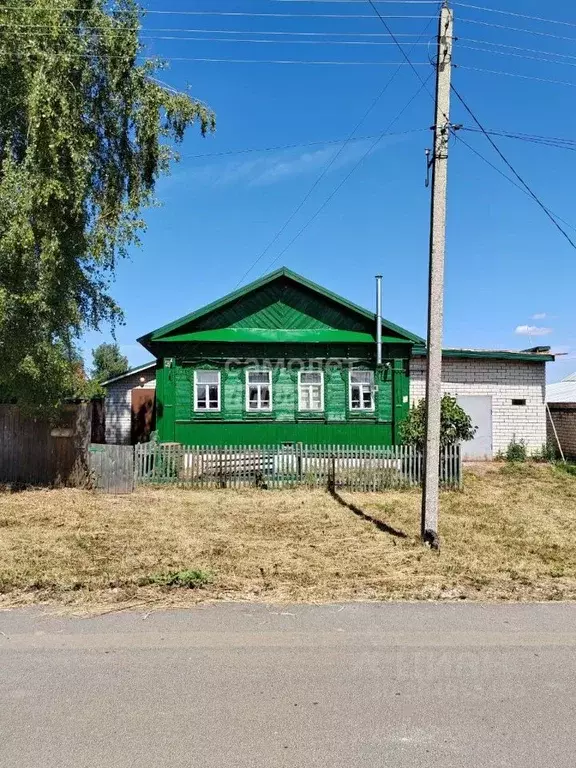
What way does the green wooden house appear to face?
toward the camera

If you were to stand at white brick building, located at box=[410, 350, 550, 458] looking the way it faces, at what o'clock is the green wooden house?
The green wooden house is roughly at 2 o'clock from the white brick building.

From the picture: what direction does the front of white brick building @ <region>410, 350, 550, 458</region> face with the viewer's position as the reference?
facing the viewer

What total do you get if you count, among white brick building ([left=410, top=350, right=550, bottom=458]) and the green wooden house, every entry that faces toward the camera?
2

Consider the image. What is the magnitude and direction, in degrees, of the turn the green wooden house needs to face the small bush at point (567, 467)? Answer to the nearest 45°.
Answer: approximately 90° to its left

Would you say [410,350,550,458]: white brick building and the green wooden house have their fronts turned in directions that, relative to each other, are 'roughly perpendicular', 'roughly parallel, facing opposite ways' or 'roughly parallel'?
roughly parallel

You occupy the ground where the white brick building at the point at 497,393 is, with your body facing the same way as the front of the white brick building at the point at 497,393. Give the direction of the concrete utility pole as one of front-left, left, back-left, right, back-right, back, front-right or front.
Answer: front

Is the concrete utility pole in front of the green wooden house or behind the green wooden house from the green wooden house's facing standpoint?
in front

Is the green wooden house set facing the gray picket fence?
yes
